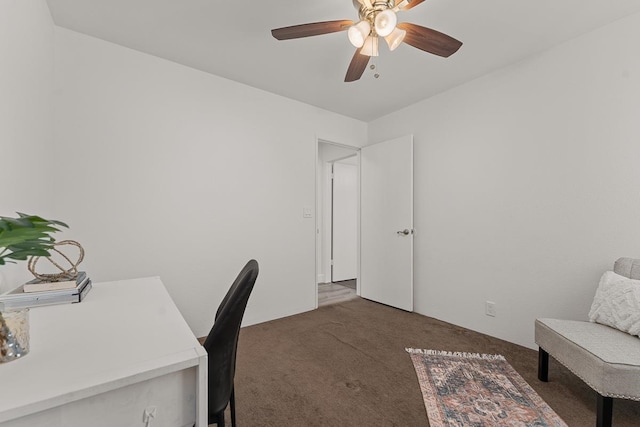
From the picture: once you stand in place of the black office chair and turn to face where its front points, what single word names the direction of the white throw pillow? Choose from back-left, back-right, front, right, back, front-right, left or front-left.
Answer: back

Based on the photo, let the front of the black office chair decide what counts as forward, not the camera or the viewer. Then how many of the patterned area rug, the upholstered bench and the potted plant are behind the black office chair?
2

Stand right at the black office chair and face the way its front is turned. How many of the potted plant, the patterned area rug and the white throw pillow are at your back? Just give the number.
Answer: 2

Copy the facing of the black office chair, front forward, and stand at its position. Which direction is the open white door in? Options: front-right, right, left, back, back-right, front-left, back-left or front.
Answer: back-right

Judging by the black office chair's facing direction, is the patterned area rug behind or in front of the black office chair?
behind

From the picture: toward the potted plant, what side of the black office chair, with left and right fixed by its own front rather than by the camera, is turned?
front

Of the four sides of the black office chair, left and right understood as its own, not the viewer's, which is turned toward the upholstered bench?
back

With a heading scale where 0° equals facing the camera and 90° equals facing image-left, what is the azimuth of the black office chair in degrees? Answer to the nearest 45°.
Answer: approximately 90°

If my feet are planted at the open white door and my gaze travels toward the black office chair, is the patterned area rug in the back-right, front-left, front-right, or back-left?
front-left
